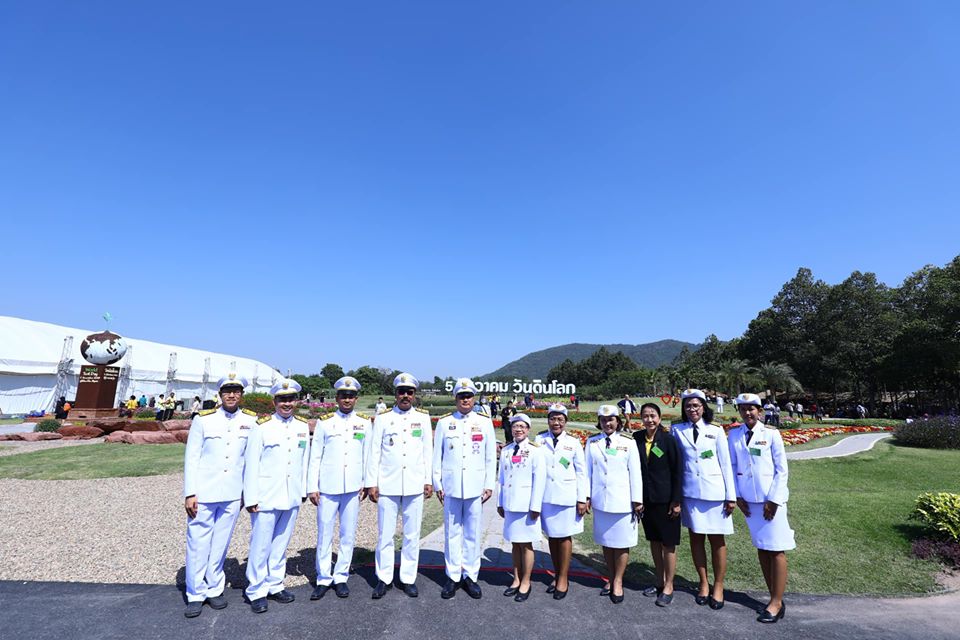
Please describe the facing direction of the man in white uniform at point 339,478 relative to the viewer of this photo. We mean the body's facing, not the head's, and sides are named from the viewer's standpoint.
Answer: facing the viewer

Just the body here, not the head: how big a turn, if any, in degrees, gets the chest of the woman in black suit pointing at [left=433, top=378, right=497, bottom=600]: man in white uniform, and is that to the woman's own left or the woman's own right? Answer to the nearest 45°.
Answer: approximately 45° to the woman's own right

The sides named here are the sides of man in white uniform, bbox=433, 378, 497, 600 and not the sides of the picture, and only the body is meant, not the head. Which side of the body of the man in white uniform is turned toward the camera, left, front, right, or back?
front

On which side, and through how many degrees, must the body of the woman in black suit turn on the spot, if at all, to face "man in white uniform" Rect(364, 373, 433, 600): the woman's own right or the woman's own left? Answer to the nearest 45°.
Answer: approximately 45° to the woman's own right

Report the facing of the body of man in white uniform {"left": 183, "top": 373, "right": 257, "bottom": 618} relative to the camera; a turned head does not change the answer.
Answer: toward the camera

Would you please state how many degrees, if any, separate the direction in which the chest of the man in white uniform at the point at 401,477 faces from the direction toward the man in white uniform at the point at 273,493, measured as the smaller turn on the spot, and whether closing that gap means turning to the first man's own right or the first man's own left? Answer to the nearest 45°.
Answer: approximately 90° to the first man's own right

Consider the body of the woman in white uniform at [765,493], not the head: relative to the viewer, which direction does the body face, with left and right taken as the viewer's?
facing the viewer and to the left of the viewer

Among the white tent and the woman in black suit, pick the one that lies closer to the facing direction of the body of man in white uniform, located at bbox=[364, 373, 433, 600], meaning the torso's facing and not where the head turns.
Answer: the woman in black suit

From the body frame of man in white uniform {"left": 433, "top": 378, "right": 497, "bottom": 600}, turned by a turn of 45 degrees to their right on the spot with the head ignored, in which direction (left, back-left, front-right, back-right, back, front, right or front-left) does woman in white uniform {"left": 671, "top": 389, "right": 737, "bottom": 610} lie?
back-left

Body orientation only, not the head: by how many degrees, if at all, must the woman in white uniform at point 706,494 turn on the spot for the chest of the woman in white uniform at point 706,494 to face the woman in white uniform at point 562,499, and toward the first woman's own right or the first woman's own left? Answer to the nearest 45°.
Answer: approximately 90° to the first woman's own right

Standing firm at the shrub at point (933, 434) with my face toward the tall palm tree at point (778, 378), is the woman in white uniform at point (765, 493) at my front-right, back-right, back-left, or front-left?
back-left

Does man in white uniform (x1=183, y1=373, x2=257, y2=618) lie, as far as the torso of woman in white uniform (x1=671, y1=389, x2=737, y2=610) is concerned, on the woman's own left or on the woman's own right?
on the woman's own right

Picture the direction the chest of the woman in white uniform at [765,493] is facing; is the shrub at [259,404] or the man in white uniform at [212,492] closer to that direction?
the man in white uniform
